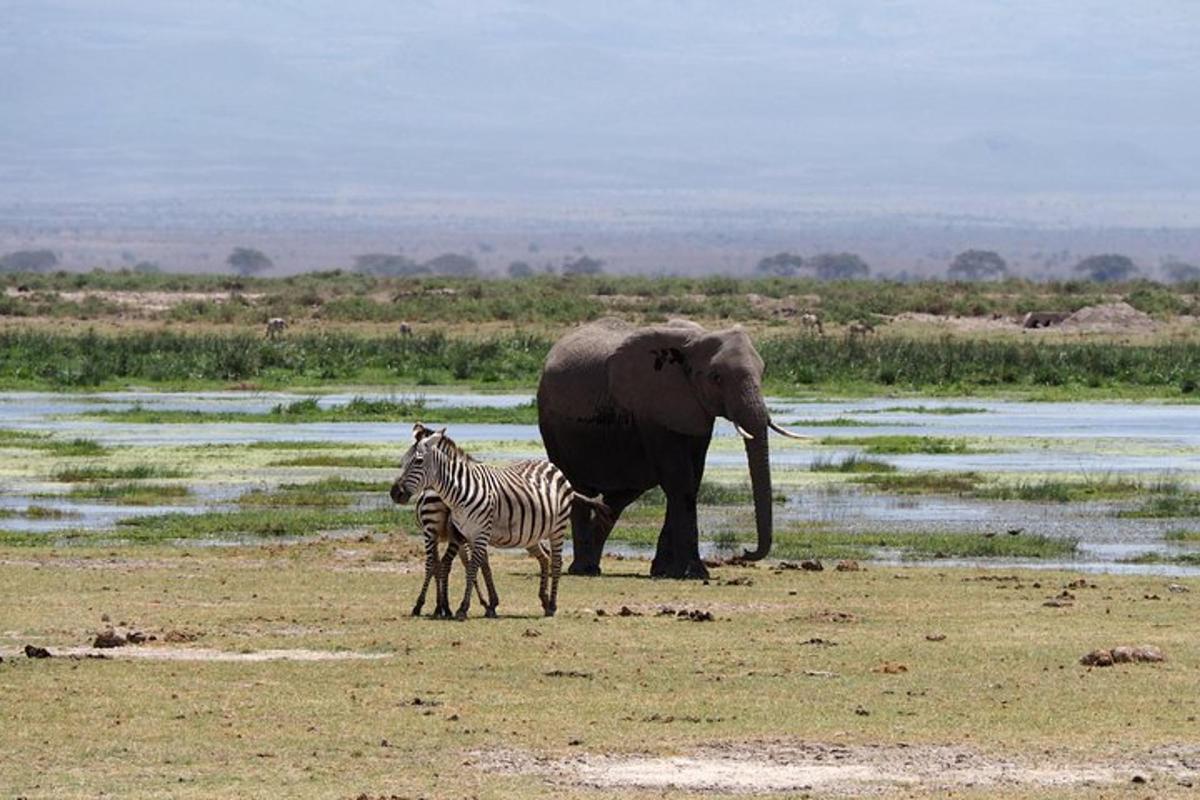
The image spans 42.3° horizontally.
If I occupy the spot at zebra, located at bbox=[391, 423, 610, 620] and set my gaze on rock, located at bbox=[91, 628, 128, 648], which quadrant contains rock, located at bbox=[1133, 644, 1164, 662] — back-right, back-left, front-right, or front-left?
back-left

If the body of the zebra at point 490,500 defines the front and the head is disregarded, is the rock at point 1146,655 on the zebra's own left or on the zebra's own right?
on the zebra's own left

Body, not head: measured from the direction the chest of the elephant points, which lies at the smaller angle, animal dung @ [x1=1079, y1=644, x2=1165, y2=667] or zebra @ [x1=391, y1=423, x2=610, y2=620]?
the animal dung

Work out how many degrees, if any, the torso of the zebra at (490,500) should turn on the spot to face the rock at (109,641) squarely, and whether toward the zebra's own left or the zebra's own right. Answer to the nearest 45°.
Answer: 0° — it already faces it

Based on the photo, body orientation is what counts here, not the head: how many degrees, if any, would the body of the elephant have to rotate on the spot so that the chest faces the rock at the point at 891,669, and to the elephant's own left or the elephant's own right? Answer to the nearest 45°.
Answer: approximately 45° to the elephant's own right

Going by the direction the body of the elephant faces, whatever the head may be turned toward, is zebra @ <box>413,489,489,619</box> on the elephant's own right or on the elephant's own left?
on the elephant's own right

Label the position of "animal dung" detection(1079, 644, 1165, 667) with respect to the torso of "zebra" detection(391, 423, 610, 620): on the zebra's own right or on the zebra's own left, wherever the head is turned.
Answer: on the zebra's own left

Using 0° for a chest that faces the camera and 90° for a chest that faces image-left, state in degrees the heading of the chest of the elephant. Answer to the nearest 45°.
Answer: approximately 315°

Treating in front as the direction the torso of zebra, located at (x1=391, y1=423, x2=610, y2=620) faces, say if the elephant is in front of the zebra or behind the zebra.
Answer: behind
